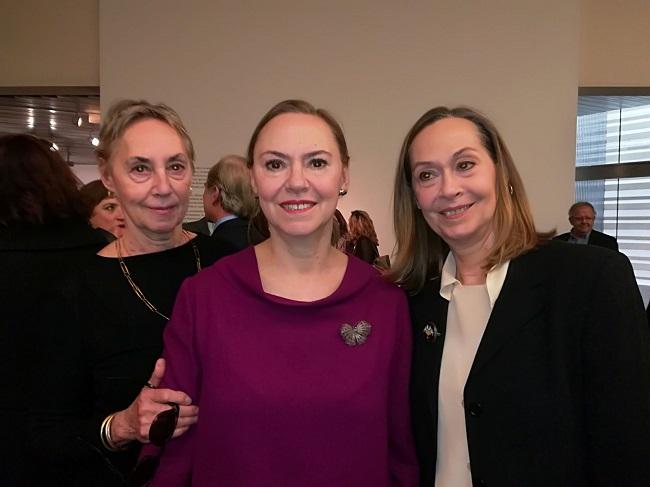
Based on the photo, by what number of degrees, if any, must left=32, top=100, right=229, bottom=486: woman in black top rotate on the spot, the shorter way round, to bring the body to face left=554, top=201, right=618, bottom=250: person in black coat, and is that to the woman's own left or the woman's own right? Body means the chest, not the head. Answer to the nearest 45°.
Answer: approximately 90° to the woman's own left

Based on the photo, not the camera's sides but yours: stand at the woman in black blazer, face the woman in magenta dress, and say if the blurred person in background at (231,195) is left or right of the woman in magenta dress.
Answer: right

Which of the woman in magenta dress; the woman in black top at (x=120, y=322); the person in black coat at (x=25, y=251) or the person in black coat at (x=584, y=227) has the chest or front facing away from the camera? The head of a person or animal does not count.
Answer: the person in black coat at (x=25, y=251)

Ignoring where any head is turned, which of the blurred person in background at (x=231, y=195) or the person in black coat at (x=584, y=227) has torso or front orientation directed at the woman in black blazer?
the person in black coat

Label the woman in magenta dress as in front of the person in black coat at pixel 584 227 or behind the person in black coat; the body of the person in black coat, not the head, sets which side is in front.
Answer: in front

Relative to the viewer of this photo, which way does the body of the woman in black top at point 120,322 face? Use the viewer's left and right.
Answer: facing the viewer and to the right of the viewer

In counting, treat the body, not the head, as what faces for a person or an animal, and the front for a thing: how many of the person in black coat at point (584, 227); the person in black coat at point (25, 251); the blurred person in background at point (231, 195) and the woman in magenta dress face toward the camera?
2

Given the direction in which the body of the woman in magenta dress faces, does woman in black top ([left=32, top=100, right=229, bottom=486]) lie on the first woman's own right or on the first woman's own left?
on the first woman's own right

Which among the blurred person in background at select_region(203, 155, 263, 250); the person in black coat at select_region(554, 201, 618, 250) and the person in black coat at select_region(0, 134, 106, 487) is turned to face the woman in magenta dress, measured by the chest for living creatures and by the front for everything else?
the person in black coat at select_region(554, 201, 618, 250)

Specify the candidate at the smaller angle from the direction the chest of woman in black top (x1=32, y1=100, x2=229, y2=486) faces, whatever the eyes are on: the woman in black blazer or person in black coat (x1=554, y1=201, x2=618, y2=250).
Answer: the woman in black blazer

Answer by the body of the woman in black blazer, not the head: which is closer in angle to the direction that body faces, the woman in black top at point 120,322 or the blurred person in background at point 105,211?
the woman in black top

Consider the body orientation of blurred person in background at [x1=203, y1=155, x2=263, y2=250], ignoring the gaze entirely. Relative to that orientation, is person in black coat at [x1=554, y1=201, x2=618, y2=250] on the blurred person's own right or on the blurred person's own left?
on the blurred person's own right
